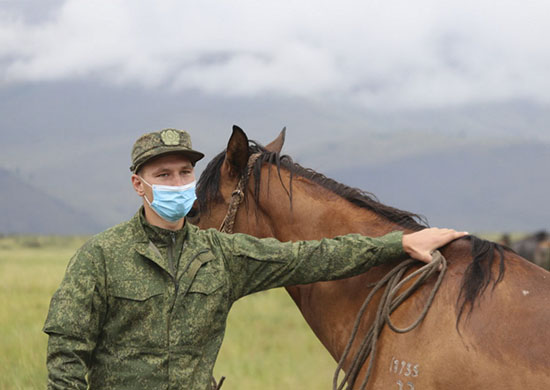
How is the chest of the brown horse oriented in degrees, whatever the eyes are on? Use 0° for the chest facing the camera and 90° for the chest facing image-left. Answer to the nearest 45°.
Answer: approximately 90°
